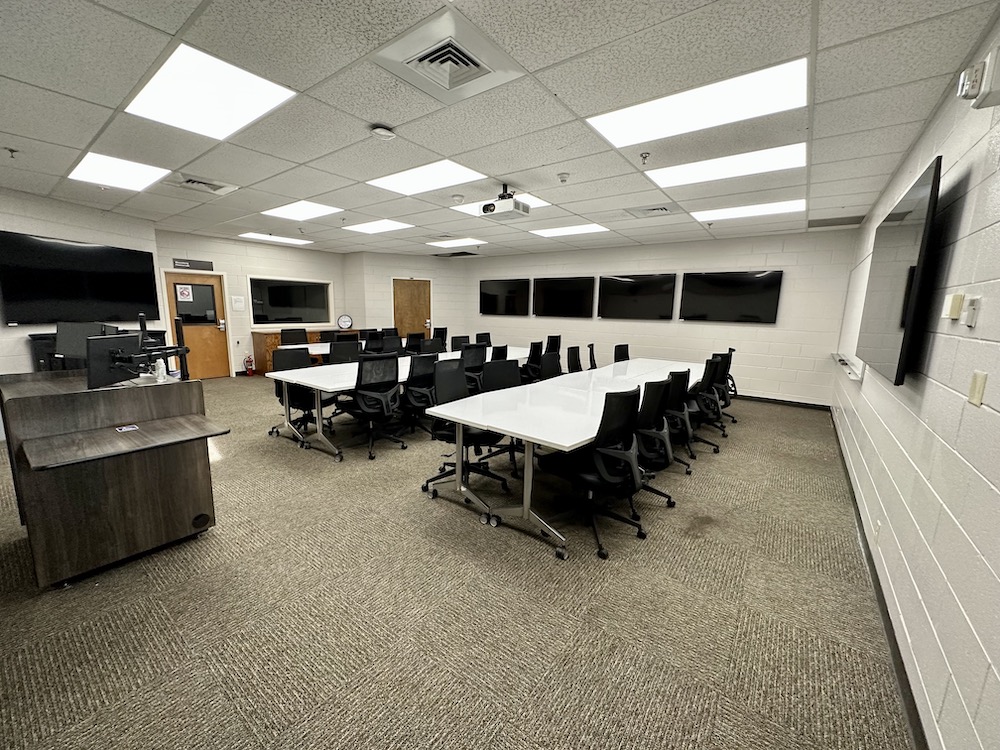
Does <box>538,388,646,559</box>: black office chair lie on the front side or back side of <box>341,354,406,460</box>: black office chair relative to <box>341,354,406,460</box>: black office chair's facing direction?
on the back side

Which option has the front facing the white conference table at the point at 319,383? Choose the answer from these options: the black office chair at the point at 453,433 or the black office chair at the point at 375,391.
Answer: the black office chair at the point at 375,391

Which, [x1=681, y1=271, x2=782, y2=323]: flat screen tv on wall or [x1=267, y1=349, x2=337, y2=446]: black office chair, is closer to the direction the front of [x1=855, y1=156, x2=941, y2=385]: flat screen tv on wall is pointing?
the black office chair

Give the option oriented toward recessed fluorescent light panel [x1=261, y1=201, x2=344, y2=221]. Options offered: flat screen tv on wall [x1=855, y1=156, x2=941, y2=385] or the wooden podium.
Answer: the flat screen tv on wall

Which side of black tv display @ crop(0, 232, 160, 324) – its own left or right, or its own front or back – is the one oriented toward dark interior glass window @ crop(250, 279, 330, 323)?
left

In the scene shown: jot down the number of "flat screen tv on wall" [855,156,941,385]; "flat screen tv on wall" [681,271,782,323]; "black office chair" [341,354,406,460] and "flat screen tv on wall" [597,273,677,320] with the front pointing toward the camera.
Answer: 2

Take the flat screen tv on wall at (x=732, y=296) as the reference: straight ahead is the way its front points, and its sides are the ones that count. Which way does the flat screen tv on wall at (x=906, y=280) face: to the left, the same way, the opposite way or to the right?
to the right
